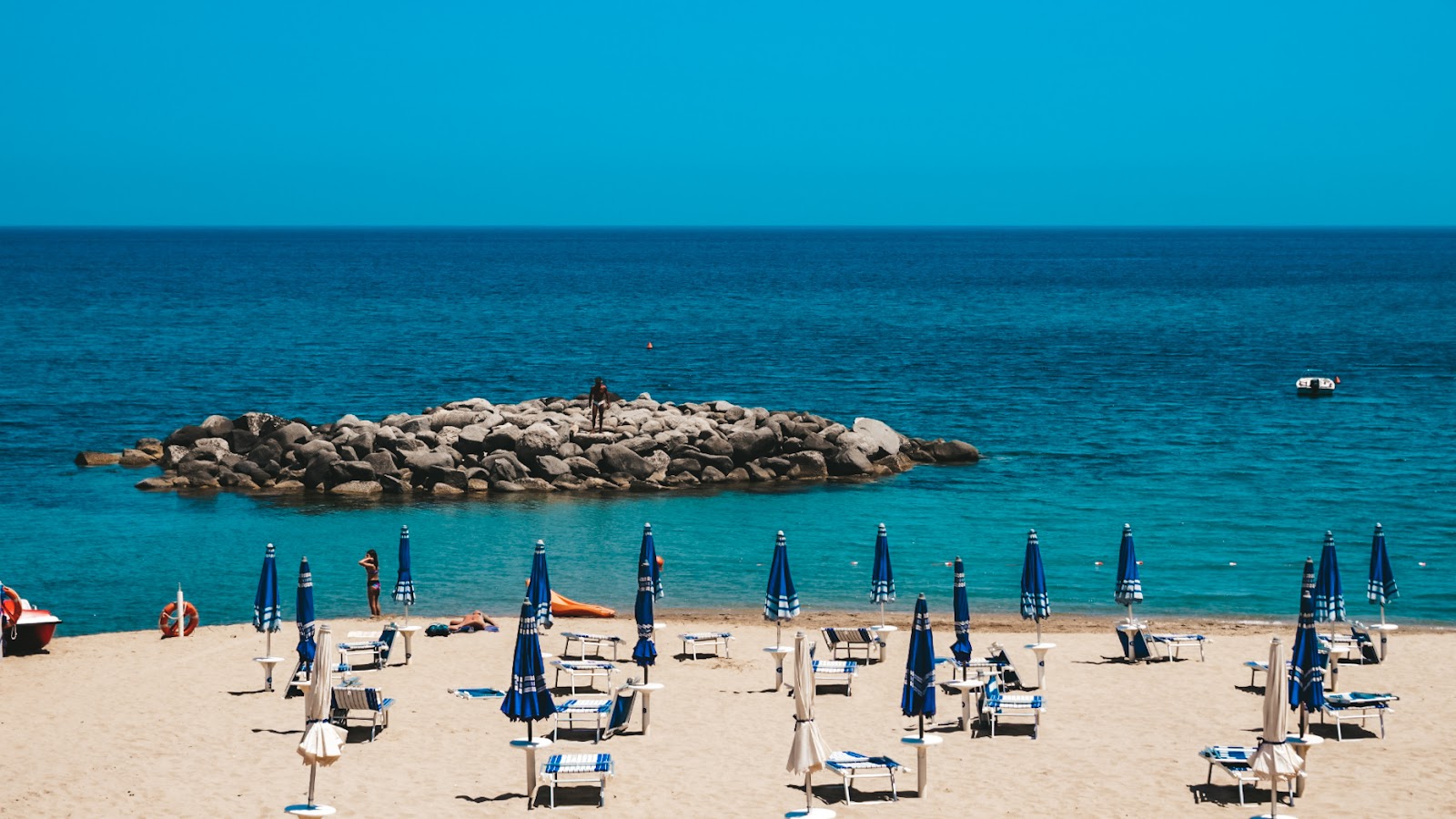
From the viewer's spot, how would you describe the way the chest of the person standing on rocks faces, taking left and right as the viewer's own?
facing the viewer

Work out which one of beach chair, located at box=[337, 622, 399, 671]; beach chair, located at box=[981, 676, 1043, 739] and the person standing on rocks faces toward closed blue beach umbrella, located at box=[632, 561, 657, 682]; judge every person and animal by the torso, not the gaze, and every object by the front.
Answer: the person standing on rocks

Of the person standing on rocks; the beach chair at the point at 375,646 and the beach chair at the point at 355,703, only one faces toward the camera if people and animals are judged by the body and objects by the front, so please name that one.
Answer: the person standing on rocks

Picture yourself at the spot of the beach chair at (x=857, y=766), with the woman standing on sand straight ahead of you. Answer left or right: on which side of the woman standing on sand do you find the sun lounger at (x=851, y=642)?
right

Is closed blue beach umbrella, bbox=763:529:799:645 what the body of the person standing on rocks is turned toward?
yes

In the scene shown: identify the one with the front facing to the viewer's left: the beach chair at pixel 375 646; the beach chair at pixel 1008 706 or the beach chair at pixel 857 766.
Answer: the beach chair at pixel 375 646

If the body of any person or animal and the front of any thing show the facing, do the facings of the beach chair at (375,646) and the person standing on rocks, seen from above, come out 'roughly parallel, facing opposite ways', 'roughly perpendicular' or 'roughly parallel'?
roughly perpendicular

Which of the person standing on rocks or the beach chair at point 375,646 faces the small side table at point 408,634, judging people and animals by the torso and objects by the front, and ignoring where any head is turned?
the person standing on rocks

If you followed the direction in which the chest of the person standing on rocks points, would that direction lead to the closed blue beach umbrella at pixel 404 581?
yes

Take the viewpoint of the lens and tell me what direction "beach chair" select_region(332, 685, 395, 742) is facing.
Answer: facing away from the viewer and to the right of the viewer

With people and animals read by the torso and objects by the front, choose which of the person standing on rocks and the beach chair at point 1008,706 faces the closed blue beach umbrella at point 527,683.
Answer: the person standing on rocks

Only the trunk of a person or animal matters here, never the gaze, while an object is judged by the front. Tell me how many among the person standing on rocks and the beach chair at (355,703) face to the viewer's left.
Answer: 0

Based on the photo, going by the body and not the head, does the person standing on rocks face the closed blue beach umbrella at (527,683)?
yes

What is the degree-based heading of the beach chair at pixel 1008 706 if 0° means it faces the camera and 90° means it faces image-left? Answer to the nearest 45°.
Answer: approximately 270°

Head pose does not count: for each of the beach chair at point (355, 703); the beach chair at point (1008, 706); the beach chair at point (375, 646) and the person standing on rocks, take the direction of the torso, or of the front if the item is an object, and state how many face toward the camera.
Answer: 1
